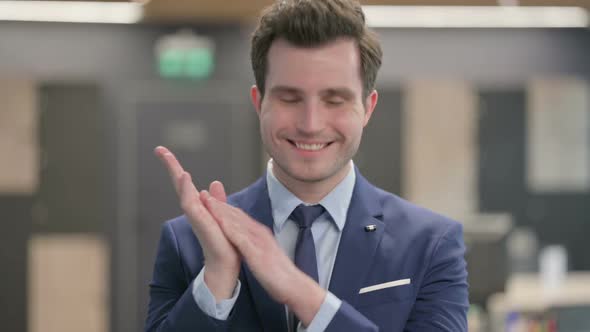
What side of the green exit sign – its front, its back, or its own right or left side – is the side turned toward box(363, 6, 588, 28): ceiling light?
left

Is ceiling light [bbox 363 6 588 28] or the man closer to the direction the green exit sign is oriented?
the man

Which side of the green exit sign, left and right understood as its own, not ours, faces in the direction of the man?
front

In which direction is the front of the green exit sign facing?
toward the camera

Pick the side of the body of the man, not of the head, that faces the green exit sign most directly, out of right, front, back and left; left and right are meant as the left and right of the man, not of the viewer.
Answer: back

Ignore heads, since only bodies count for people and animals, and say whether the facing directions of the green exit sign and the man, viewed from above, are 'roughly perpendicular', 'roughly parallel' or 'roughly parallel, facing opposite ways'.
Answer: roughly parallel

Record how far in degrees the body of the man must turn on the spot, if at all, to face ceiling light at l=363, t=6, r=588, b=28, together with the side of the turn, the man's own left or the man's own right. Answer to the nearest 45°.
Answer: approximately 180°

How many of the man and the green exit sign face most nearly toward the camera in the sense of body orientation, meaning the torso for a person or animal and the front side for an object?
2
